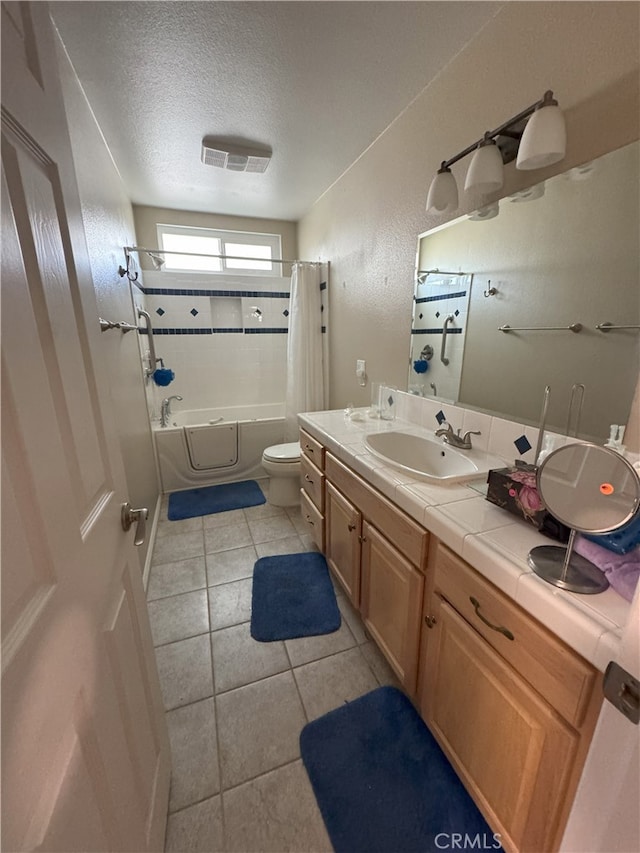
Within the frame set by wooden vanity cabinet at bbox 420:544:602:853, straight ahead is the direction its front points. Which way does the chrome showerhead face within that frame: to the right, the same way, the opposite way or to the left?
the opposite way

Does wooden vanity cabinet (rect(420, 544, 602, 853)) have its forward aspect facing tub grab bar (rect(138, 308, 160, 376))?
no

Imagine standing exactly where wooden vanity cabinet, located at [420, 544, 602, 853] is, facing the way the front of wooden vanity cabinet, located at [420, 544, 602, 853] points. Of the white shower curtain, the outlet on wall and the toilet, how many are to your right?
3

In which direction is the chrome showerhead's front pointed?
to the viewer's right

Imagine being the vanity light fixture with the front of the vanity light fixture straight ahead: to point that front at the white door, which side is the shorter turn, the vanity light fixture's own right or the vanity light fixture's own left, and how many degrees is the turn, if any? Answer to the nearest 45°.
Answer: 0° — it already faces it

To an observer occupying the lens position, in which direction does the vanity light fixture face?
facing the viewer and to the left of the viewer

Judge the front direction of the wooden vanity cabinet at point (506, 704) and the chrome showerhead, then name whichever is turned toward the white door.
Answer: the wooden vanity cabinet

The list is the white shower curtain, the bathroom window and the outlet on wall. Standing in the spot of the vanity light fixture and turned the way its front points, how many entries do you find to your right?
3

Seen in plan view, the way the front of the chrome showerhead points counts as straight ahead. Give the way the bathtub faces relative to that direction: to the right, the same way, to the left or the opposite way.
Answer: to the right

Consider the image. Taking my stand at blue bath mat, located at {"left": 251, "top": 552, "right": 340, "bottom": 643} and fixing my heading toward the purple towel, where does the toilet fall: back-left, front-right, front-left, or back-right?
back-left

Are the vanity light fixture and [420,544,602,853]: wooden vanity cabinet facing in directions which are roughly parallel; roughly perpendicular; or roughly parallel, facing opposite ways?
roughly parallel

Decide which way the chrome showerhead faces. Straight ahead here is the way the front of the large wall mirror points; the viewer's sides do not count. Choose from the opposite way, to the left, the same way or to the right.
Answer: the opposite way

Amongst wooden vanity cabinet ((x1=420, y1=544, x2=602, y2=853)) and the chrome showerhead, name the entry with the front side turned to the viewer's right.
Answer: the chrome showerhead

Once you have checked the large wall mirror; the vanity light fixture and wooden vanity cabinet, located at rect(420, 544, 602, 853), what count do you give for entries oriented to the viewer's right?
0

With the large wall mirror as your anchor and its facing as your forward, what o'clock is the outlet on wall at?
The outlet on wall is roughly at 3 o'clock from the large wall mirror.

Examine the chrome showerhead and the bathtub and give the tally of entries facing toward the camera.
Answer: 1

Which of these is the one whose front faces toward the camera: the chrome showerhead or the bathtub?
the bathtub

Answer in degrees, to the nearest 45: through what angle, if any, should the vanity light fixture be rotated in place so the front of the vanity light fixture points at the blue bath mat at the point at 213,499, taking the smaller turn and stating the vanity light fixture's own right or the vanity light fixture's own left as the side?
approximately 45° to the vanity light fixture's own right

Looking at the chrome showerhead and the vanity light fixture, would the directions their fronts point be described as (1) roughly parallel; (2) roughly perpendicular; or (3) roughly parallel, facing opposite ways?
roughly parallel, facing opposite ways
